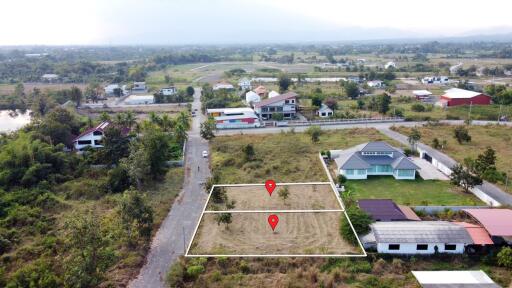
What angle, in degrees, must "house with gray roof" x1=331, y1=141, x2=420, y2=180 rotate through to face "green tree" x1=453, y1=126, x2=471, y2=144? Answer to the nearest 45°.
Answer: approximately 135° to its left

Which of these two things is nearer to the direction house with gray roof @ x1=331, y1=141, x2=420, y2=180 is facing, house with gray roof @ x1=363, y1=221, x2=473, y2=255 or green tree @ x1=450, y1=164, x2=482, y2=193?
the house with gray roof

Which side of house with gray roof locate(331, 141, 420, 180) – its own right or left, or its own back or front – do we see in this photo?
front

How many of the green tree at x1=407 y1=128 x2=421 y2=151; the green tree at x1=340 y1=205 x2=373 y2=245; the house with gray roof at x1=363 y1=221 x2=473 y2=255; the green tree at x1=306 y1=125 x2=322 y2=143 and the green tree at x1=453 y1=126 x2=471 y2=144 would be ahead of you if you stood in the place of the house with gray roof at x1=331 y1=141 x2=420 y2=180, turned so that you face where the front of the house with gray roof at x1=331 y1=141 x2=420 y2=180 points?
2

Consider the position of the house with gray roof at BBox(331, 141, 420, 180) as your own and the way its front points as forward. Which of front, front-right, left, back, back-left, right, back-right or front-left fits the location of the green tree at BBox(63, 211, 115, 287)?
front-right

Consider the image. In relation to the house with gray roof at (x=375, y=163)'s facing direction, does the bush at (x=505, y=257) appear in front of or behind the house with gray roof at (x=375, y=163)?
in front

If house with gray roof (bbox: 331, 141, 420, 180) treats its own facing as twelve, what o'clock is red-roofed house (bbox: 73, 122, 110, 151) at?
The red-roofed house is roughly at 3 o'clock from the house with gray roof.

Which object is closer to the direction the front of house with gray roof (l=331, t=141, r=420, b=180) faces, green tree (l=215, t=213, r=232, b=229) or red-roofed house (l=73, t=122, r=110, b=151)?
the green tree

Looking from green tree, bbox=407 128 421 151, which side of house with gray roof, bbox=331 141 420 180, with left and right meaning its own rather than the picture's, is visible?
back

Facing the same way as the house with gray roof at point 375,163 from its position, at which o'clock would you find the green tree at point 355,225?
The green tree is roughly at 12 o'clock from the house with gray roof.

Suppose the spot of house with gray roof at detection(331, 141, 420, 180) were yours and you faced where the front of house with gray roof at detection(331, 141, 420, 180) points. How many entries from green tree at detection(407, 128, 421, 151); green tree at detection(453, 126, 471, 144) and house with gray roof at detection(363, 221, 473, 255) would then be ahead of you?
1

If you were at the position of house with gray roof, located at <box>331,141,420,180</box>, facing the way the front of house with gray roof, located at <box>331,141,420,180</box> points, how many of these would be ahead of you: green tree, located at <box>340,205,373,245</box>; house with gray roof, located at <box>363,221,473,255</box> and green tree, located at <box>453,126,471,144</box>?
2

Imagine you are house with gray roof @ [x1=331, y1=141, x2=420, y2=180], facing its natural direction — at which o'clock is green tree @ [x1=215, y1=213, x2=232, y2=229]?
The green tree is roughly at 1 o'clock from the house with gray roof.

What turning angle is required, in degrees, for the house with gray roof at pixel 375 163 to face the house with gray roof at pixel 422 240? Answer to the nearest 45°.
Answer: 0° — it already faces it
